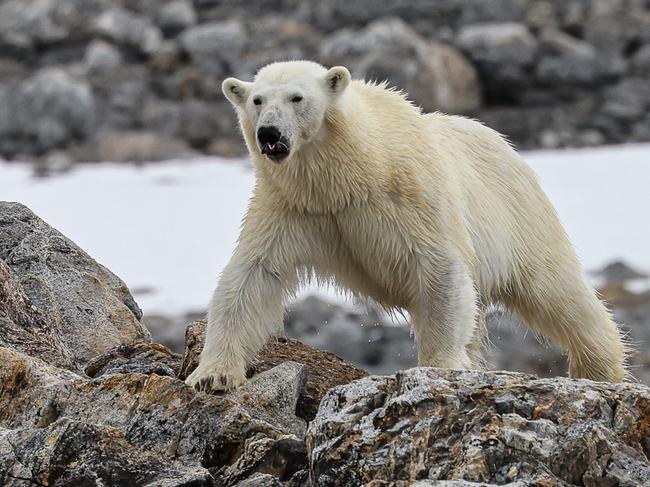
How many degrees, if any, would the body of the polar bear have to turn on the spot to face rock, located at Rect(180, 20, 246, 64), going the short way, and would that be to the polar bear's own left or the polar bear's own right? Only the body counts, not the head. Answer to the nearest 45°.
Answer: approximately 135° to the polar bear's own right

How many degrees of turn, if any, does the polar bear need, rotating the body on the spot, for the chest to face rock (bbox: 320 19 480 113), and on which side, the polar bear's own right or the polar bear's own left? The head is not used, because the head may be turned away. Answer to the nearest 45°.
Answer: approximately 135° to the polar bear's own right

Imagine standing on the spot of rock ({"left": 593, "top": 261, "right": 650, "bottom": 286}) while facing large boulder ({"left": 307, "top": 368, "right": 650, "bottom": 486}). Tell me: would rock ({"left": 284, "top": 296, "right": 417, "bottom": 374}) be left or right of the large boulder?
right

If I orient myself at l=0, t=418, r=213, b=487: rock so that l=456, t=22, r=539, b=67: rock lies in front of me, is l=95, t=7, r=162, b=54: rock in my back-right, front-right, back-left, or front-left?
front-left

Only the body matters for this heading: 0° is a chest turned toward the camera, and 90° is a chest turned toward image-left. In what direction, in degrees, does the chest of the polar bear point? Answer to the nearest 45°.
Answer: approximately 45°

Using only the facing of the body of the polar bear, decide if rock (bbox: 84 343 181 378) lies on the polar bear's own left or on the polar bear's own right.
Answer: on the polar bear's own right

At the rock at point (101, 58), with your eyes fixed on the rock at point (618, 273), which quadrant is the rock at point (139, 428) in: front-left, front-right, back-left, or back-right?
front-right

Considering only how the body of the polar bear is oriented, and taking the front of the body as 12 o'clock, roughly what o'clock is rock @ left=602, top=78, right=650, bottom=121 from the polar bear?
The rock is roughly at 5 o'clock from the polar bear.

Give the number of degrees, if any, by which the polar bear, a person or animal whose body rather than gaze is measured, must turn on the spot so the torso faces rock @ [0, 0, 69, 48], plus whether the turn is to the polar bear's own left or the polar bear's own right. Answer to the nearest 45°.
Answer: approximately 90° to the polar bear's own right

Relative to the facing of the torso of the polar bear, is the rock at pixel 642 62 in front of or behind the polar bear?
behind

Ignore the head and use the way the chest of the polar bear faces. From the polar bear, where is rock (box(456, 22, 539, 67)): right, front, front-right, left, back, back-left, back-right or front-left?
back-right
